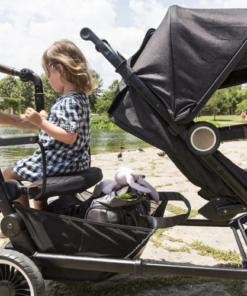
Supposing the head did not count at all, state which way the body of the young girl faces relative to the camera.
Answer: to the viewer's left

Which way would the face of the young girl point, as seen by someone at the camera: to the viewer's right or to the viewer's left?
to the viewer's left

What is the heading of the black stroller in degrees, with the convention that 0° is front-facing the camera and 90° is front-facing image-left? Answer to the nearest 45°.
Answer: approximately 270°
